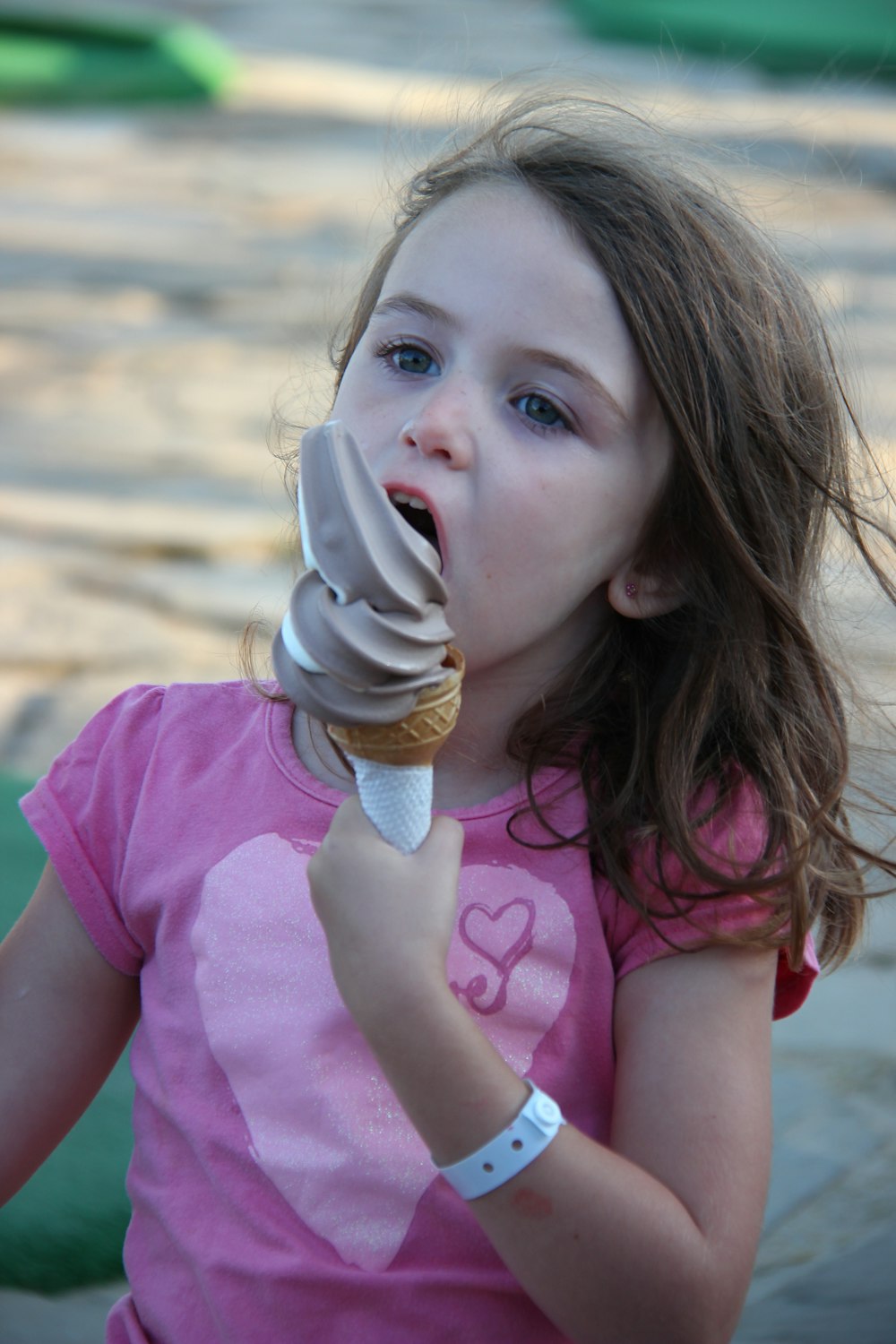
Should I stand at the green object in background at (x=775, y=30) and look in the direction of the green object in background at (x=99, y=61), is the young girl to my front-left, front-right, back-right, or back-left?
front-left

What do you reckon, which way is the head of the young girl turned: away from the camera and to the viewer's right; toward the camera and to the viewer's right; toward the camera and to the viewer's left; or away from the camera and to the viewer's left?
toward the camera and to the viewer's left

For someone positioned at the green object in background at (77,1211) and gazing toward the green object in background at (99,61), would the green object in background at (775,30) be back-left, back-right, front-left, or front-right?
front-right

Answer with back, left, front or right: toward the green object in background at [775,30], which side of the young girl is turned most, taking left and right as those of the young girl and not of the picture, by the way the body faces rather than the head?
back

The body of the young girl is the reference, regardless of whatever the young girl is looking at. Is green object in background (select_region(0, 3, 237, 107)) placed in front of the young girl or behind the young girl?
behind

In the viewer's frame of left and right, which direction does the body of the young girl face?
facing the viewer
